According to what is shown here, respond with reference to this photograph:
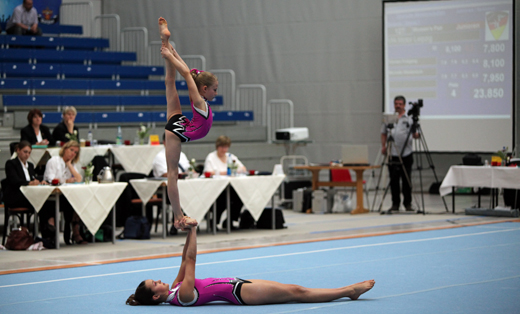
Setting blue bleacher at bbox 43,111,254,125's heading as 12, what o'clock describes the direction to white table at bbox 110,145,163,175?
The white table is roughly at 12 o'clock from the blue bleacher.

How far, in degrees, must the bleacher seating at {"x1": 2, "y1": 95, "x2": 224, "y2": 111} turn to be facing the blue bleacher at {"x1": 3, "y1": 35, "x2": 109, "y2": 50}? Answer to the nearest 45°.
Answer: approximately 180°

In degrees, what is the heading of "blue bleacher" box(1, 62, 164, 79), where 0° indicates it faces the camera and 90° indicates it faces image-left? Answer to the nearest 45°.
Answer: approximately 0°

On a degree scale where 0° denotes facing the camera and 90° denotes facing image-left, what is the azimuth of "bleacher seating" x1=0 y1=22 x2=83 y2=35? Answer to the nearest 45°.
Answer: approximately 0°

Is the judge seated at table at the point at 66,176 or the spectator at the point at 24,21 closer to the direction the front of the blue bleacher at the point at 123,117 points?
the judge seated at table
